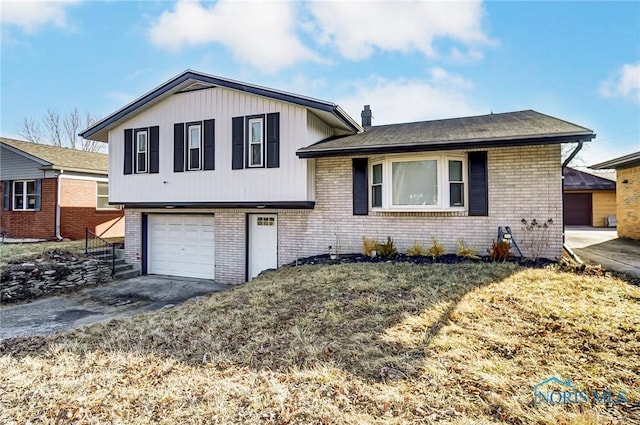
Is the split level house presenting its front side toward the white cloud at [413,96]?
no

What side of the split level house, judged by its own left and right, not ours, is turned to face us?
front

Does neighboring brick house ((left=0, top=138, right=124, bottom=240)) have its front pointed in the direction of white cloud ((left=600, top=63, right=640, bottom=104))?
no

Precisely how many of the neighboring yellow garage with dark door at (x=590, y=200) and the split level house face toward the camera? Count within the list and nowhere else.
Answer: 2

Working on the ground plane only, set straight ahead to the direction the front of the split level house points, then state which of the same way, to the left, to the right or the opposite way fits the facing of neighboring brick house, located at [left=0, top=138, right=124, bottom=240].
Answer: the same way

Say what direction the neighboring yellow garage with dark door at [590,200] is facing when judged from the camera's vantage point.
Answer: facing the viewer

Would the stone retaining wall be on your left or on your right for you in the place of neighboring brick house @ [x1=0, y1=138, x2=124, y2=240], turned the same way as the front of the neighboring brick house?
on your left

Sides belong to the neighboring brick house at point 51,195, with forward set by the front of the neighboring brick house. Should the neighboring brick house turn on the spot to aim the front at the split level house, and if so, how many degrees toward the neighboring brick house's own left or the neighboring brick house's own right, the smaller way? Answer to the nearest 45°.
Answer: approximately 90° to the neighboring brick house's own left

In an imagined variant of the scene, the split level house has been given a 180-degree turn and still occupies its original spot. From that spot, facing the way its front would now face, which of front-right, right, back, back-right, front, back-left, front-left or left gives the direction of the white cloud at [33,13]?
left

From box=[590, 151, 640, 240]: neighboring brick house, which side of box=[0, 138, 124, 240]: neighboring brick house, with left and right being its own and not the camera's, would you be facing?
left

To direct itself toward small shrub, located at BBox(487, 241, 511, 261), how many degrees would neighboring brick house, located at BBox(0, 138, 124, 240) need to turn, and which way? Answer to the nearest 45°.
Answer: approximately 90° to its left

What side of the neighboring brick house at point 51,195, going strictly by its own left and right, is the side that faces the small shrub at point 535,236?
left

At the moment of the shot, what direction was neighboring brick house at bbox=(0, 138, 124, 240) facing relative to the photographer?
facing the viewer and to the left of the viewer
